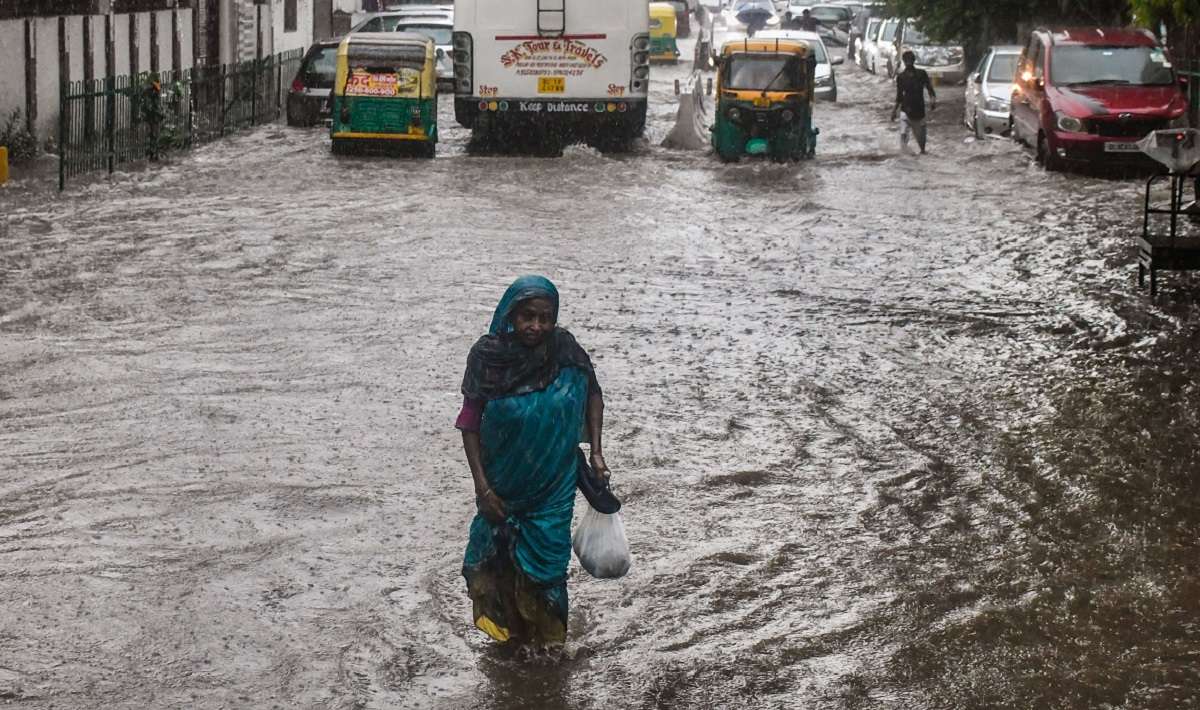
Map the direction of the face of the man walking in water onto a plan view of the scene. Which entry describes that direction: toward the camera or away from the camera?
toward the camera

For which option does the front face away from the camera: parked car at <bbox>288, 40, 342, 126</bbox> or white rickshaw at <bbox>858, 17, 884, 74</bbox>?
the parked car

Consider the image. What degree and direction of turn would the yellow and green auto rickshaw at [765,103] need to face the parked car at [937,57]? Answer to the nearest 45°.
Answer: approximately 180°

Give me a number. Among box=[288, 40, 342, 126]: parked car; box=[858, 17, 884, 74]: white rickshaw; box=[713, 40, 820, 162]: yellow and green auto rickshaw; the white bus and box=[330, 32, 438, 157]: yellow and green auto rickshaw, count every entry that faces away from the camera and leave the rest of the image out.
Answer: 3

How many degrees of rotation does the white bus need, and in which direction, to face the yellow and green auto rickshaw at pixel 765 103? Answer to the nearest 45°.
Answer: approximately 90° to its right

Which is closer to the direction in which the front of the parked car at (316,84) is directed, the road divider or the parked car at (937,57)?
the parked car

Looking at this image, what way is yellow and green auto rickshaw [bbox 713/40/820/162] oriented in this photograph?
toward the camera

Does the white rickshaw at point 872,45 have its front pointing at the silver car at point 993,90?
yes

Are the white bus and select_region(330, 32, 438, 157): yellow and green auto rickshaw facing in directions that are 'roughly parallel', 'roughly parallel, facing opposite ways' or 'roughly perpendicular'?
roughly parallel

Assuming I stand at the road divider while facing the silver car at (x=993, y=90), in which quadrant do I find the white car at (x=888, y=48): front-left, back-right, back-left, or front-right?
front-left

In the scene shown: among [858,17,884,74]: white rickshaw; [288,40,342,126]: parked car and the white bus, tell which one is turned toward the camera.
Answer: the white rickshaw

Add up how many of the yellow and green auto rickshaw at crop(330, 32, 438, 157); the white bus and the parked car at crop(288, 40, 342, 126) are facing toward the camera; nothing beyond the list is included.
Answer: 0

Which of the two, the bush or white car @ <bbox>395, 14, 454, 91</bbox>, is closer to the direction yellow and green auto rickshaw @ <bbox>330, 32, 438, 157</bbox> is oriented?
the white car

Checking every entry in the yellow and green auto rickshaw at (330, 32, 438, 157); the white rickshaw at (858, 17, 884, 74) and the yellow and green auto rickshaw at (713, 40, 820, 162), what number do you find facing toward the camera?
2

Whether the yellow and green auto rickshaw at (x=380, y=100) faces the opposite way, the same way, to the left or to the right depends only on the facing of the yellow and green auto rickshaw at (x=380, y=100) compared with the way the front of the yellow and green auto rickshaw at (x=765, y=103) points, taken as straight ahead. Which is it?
the opposite way

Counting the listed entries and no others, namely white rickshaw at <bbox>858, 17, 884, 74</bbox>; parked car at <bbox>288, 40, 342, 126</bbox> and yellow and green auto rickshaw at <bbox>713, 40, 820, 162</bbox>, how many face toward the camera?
2

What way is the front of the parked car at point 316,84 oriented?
away from the camera

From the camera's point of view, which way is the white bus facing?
away from the camera

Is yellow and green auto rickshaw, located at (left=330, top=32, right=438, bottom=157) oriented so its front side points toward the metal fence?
no

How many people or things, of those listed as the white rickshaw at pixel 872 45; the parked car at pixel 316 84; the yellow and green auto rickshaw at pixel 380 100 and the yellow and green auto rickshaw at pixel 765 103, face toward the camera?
2

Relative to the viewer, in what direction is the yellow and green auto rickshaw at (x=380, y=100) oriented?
away from the camera
